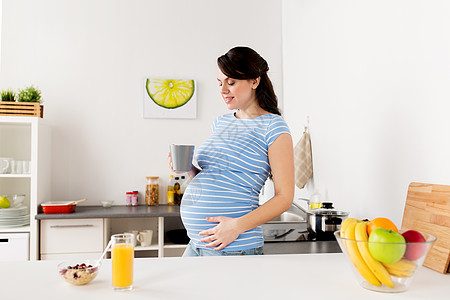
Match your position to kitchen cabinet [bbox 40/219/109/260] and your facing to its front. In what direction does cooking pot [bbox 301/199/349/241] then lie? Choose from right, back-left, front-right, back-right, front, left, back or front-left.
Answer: front-left

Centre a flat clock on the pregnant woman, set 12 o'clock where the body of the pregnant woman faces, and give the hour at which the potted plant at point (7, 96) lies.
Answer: The potted plant is roughly at 3 o'clock from the pregnant woman.

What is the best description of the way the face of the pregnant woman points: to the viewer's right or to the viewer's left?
to the viewer's left

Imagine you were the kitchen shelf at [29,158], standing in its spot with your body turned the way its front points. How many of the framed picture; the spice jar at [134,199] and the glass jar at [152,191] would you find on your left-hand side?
3

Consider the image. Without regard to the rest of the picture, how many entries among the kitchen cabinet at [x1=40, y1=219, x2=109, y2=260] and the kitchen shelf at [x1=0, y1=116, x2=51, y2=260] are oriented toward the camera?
2

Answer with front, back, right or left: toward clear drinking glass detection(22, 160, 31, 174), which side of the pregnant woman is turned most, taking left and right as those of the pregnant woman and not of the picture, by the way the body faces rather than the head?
right

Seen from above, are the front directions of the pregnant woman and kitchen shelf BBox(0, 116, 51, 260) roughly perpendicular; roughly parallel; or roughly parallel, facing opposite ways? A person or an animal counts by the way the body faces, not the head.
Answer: roughly perpendicular

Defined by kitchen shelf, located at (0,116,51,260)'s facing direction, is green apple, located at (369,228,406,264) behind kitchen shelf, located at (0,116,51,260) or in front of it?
in front

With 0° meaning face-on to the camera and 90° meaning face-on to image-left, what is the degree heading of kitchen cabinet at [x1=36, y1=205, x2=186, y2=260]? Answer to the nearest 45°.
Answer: approximately 0°

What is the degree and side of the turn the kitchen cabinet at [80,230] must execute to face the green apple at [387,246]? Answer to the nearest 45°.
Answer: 0° — it already faces it

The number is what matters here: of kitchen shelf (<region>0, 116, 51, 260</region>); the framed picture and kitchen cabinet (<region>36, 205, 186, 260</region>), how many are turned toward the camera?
3
